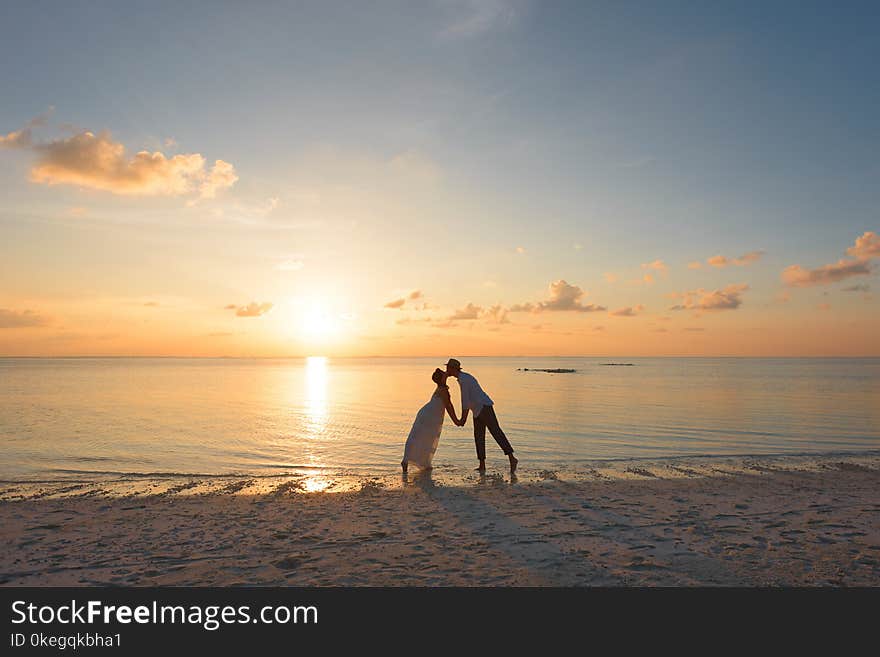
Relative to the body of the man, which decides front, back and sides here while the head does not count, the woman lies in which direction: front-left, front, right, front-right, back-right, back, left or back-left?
front

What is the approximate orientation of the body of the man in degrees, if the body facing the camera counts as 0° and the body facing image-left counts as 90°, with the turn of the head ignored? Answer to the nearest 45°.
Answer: approximately 90°
